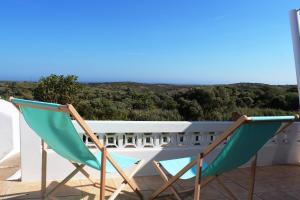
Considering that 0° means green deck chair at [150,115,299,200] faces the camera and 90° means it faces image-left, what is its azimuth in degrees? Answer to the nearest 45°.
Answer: approximately 135°

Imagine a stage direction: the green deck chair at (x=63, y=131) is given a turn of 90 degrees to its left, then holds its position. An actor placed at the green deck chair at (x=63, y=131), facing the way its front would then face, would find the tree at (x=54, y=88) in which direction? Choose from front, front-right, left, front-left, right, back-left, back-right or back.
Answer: front-right

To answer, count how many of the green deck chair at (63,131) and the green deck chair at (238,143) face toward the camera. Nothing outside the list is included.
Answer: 0

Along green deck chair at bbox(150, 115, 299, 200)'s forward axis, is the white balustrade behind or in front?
in front

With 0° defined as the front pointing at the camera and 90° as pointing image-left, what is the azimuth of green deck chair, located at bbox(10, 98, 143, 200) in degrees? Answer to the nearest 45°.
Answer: approximately 225°

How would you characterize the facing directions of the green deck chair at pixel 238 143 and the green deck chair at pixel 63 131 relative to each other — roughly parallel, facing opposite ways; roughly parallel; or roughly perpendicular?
roughly perpendicular
